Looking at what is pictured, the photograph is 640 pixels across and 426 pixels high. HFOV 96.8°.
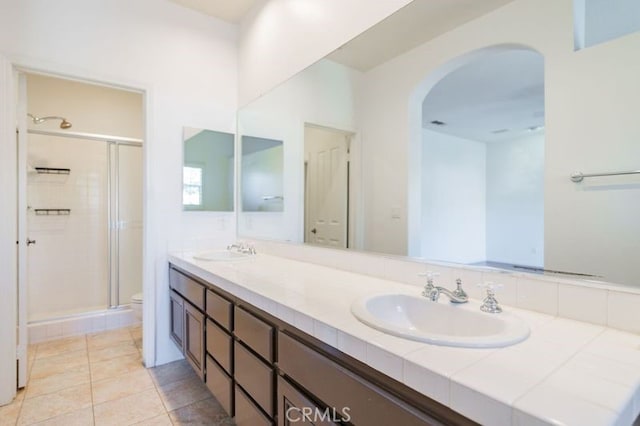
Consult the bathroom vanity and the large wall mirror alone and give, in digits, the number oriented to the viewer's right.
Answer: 0

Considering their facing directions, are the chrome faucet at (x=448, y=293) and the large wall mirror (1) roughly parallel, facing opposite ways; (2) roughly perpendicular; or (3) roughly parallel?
roughly parallel

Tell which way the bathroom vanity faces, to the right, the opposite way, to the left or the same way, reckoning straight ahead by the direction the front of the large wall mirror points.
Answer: the same way

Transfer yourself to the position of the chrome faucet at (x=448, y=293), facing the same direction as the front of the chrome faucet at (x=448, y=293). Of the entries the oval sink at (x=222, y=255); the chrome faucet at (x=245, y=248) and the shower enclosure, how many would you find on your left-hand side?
0

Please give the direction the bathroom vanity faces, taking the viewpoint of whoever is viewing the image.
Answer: facing the viewer and to the left of the viewer

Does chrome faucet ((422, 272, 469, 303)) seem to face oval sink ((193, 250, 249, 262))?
no

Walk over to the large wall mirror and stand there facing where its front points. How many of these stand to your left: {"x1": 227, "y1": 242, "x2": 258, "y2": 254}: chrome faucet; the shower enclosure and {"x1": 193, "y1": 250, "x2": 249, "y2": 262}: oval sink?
0

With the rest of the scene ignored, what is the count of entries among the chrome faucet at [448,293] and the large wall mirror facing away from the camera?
0
